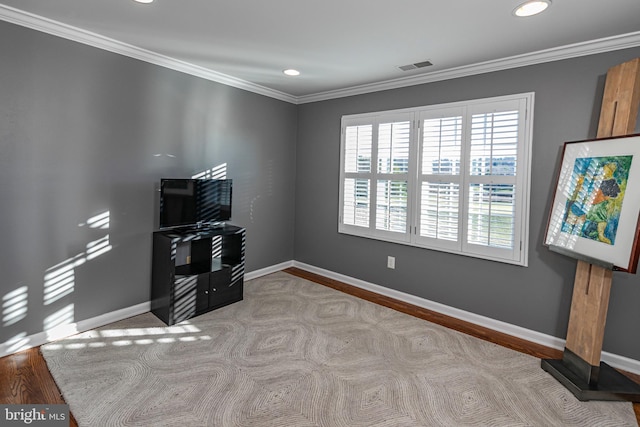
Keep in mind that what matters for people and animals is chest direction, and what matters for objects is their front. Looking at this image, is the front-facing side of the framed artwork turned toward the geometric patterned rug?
yes

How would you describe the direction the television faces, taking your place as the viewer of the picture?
facing the viewer and to the right of the viewer

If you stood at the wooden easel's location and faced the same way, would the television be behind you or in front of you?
in front

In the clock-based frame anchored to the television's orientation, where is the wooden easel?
The wooden easel is roughly at 12 o'clock from the television.

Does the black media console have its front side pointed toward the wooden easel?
yes

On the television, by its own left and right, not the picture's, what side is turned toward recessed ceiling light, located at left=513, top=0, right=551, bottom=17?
front

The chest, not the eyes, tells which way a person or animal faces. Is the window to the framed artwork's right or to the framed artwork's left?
on its right

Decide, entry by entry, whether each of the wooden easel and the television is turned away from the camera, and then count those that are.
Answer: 0

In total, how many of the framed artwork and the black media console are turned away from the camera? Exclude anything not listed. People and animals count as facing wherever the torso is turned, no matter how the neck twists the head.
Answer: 0

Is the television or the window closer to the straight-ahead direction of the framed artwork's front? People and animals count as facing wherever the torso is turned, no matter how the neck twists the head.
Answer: the television

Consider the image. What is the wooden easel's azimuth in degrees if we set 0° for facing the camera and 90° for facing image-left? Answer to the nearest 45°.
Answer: approximately 45°

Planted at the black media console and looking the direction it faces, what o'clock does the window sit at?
The window is roughly at 11 o'clock from the black media console.
